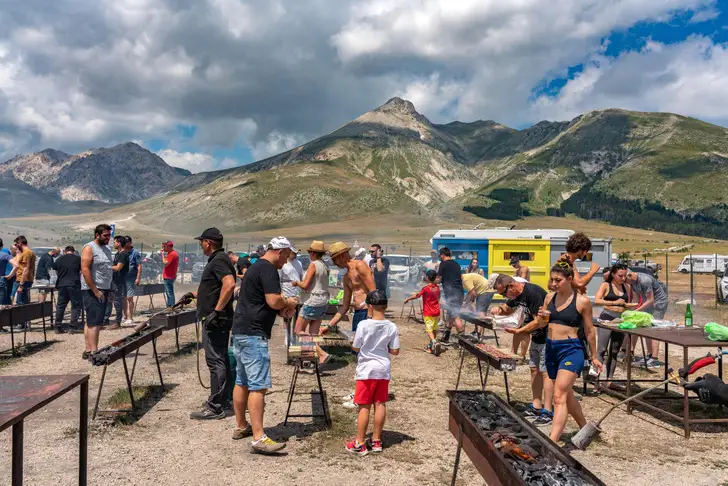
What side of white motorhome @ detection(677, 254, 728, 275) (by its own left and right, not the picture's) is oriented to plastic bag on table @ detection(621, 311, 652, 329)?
left

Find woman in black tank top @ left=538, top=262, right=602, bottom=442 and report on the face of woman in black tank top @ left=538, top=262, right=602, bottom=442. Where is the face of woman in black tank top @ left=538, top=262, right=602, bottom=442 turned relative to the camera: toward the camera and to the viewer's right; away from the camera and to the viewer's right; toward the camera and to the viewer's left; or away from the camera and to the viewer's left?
toward the camera and to the viewer's left

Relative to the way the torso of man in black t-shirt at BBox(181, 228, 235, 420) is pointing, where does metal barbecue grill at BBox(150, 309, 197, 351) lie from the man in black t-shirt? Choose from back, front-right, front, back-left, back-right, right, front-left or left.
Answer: right

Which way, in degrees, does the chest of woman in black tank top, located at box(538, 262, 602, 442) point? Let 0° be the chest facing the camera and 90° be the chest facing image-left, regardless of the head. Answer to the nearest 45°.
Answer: approximately 45°

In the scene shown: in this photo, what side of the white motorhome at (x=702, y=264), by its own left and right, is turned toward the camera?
left

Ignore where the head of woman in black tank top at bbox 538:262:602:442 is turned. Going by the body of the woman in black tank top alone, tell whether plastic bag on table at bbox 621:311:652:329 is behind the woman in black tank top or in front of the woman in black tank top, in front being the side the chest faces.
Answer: behind

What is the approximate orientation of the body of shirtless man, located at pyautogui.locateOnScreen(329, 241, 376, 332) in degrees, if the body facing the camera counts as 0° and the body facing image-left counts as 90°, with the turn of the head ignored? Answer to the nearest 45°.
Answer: approximately 45°

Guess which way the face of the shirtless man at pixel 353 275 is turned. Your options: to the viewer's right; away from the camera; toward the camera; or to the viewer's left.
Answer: to the viewer's left

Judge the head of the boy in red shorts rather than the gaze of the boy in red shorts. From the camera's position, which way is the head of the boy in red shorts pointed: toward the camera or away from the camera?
away from the camera
